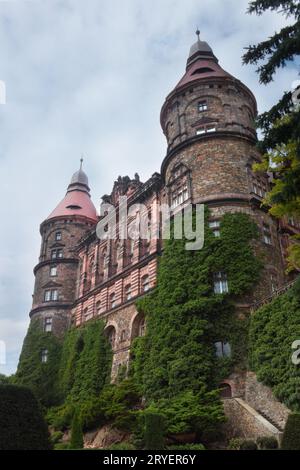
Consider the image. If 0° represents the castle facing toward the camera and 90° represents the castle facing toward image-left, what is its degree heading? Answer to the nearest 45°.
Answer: approximately 45°

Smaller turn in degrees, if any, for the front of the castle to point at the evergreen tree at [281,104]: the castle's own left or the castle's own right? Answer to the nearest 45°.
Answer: approximately 45° to the castle's own left

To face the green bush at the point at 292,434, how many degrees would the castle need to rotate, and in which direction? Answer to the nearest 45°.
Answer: approximately 45° to its left
